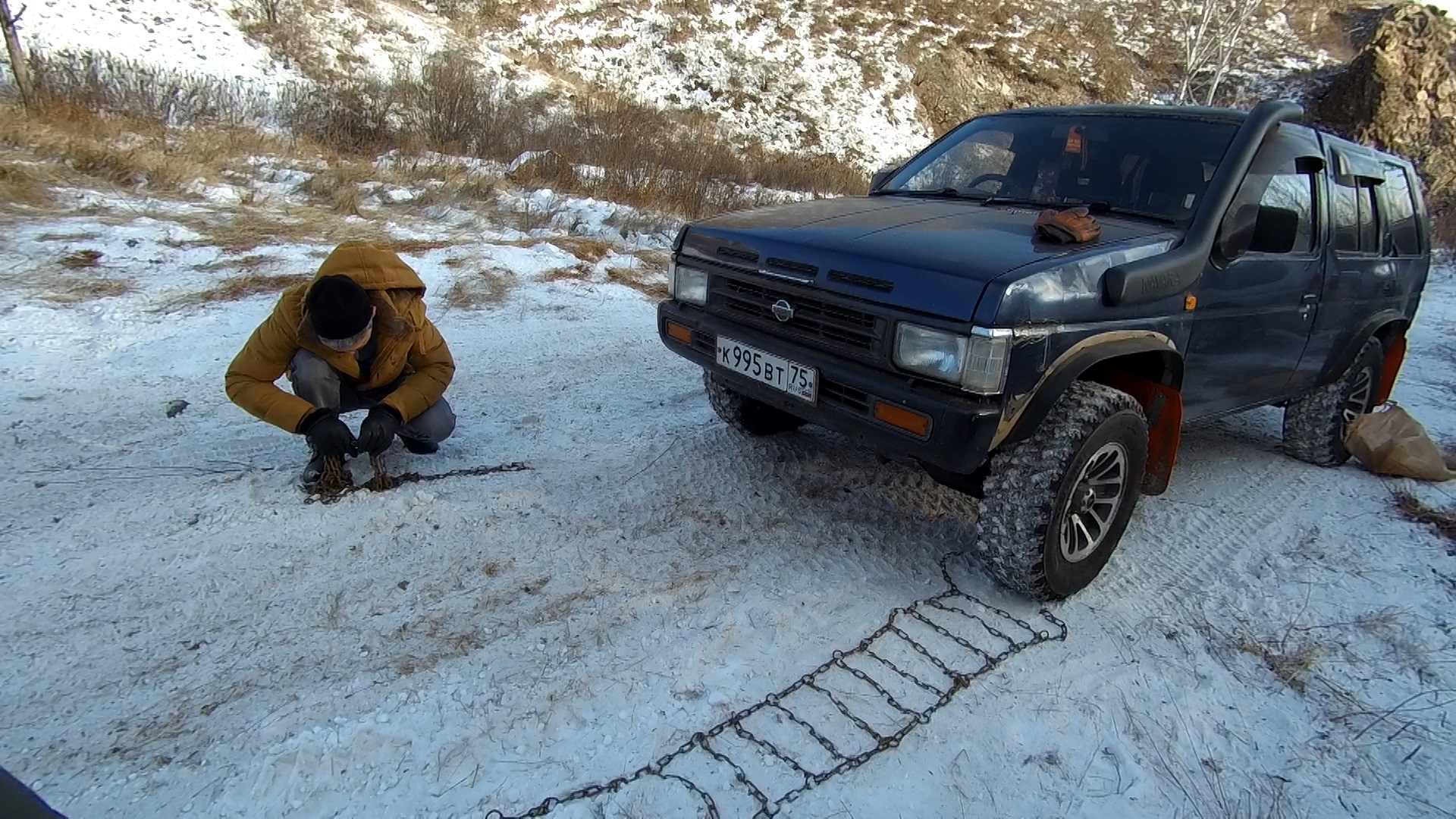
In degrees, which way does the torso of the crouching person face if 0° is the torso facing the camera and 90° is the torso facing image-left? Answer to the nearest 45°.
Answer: approximately 0°

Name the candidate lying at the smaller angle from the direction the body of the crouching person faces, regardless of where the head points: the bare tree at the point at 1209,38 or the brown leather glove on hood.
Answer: the brown leather glove on hood

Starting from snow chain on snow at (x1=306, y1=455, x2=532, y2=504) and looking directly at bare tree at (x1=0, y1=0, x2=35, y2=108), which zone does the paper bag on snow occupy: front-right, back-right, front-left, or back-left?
back-right

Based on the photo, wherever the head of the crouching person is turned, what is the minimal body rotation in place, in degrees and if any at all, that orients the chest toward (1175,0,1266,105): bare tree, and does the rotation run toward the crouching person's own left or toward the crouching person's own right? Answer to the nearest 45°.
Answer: approximately 135° to the crouching person's own left

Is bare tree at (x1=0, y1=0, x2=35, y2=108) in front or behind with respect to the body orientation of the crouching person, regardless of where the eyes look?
behind

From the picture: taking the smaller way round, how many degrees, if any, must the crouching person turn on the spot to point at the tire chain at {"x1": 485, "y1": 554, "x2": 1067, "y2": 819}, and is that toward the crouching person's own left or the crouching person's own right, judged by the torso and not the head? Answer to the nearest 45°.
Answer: approximately 45° to the crouching person's own left
